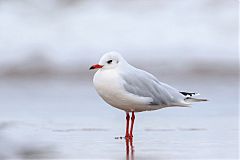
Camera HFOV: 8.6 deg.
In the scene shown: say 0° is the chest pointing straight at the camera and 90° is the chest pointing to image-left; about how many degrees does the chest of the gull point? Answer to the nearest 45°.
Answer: approximately 90°
